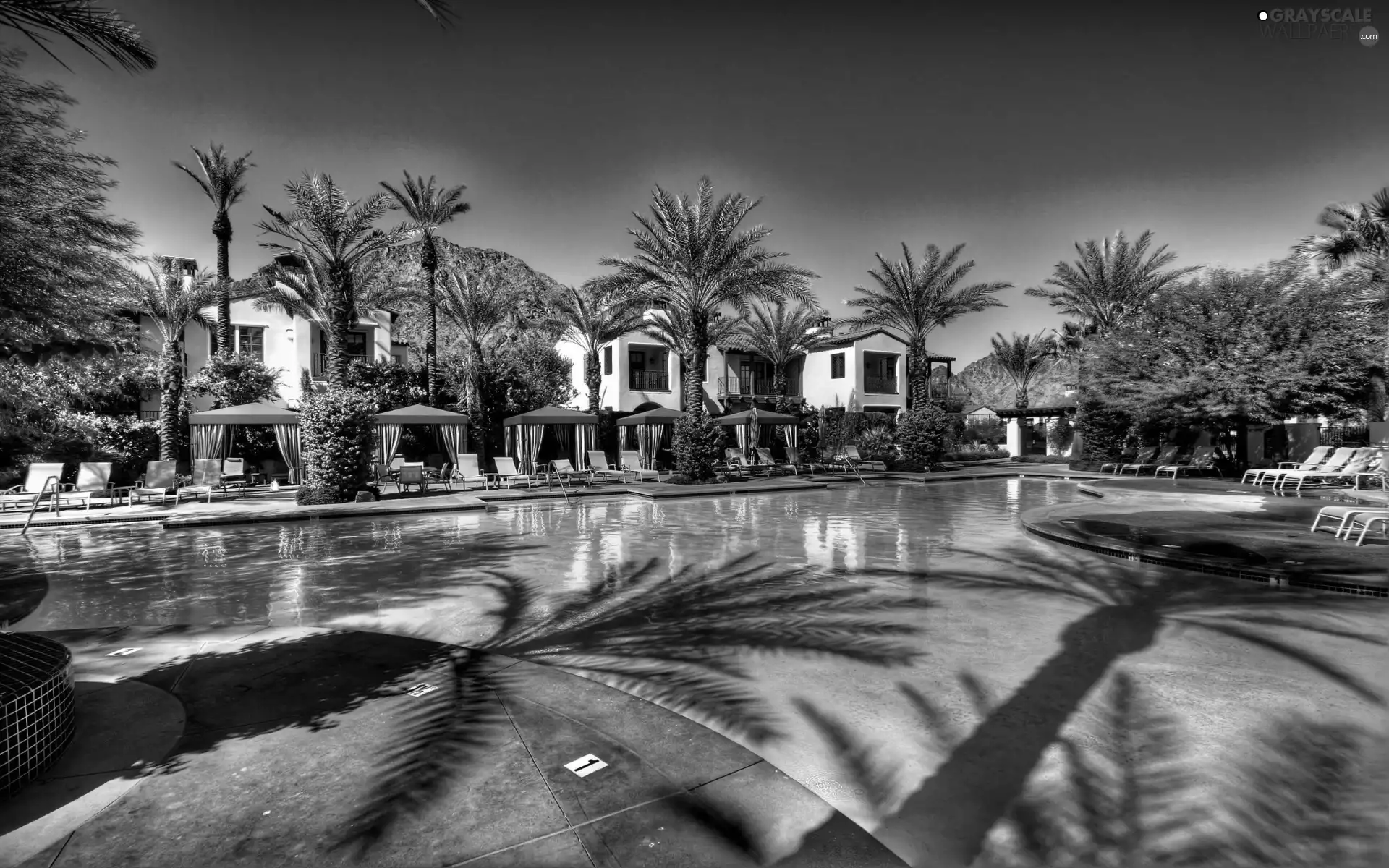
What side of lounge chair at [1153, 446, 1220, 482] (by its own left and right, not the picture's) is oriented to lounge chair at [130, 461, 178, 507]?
front

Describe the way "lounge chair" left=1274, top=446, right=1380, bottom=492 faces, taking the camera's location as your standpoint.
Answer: facing the viewer and to the left of the viewer

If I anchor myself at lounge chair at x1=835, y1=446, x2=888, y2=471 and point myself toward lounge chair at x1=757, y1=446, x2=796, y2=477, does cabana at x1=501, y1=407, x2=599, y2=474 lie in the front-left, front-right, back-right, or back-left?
front-right

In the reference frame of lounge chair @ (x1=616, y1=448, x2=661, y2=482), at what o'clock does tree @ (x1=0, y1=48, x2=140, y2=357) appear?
The tree is roughly at 2 o'clock from the lounge chair.

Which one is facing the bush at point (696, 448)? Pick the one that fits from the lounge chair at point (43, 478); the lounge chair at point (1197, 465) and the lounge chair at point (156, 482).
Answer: the lounge chair at point (1197, 465)

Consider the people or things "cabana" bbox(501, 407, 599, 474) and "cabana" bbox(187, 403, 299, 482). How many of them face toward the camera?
2

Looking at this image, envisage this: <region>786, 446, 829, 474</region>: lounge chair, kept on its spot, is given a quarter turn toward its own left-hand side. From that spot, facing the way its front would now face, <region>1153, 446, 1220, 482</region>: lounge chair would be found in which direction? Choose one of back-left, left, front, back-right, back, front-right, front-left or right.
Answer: front-right

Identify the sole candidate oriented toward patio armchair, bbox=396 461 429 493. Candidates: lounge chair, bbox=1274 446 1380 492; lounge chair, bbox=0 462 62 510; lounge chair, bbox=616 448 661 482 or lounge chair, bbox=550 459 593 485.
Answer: lounge chair, bbox=1274 446 1380 492

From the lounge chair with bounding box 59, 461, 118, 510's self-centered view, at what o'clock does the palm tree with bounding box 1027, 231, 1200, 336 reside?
The palm tree is roughly at 8 o'clock from the lounge chair.

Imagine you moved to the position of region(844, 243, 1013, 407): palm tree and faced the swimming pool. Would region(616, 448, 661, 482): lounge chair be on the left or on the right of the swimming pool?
right

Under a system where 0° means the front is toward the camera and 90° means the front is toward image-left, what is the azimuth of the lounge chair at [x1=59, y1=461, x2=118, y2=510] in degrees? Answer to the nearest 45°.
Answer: approximately 45°

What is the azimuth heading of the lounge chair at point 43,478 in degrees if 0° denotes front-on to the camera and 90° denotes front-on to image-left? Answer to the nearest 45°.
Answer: approximately 45°

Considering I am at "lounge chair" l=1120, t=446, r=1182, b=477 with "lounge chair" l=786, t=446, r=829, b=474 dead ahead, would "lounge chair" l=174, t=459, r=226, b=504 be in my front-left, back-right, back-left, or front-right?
front-left

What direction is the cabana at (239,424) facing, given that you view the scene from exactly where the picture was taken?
facing the viewer

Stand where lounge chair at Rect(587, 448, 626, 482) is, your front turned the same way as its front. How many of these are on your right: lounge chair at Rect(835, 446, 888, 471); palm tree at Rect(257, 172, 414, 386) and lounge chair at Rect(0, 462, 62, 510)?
2

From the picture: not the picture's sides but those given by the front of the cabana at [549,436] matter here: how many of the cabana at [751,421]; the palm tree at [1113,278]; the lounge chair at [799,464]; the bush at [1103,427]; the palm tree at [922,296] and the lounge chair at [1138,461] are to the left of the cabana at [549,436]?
6

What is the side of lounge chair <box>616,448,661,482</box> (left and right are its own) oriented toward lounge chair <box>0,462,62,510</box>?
right

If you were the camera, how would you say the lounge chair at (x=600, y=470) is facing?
facing the viewer and to the right of the viewer
